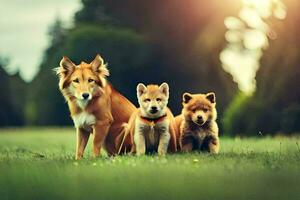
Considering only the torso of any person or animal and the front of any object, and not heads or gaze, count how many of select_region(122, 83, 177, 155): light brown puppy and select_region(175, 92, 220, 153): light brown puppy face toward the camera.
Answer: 2

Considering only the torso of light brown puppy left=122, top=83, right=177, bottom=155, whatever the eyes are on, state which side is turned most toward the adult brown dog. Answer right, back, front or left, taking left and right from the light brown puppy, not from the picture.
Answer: right

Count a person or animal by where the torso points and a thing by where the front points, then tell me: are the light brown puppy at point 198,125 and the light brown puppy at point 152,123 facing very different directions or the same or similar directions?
same or similar directions

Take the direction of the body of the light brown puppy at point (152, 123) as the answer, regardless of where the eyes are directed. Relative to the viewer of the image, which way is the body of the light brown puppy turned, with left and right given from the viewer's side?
facing the viewer

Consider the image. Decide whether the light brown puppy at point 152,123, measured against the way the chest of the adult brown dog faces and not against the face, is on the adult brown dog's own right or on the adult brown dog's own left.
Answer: on the adult brown dog's own left

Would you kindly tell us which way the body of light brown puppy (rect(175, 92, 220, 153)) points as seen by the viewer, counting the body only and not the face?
toward the camera

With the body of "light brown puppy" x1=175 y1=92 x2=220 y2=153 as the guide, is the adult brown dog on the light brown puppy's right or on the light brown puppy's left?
on the light brown puppy's right

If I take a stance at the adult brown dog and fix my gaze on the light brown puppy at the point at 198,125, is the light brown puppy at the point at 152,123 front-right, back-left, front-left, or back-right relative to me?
front-right

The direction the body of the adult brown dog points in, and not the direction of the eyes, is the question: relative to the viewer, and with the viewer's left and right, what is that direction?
facing the viewer and to the left of the viewer

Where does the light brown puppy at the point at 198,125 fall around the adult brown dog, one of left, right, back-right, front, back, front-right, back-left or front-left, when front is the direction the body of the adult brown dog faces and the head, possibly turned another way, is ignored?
back-left
